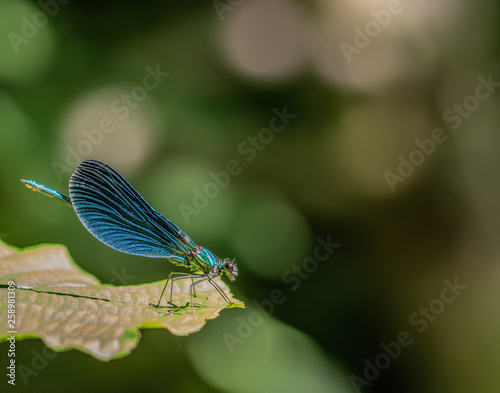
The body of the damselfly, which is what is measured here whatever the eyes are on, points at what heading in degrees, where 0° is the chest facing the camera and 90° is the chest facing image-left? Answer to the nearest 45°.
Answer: approximately 270°
